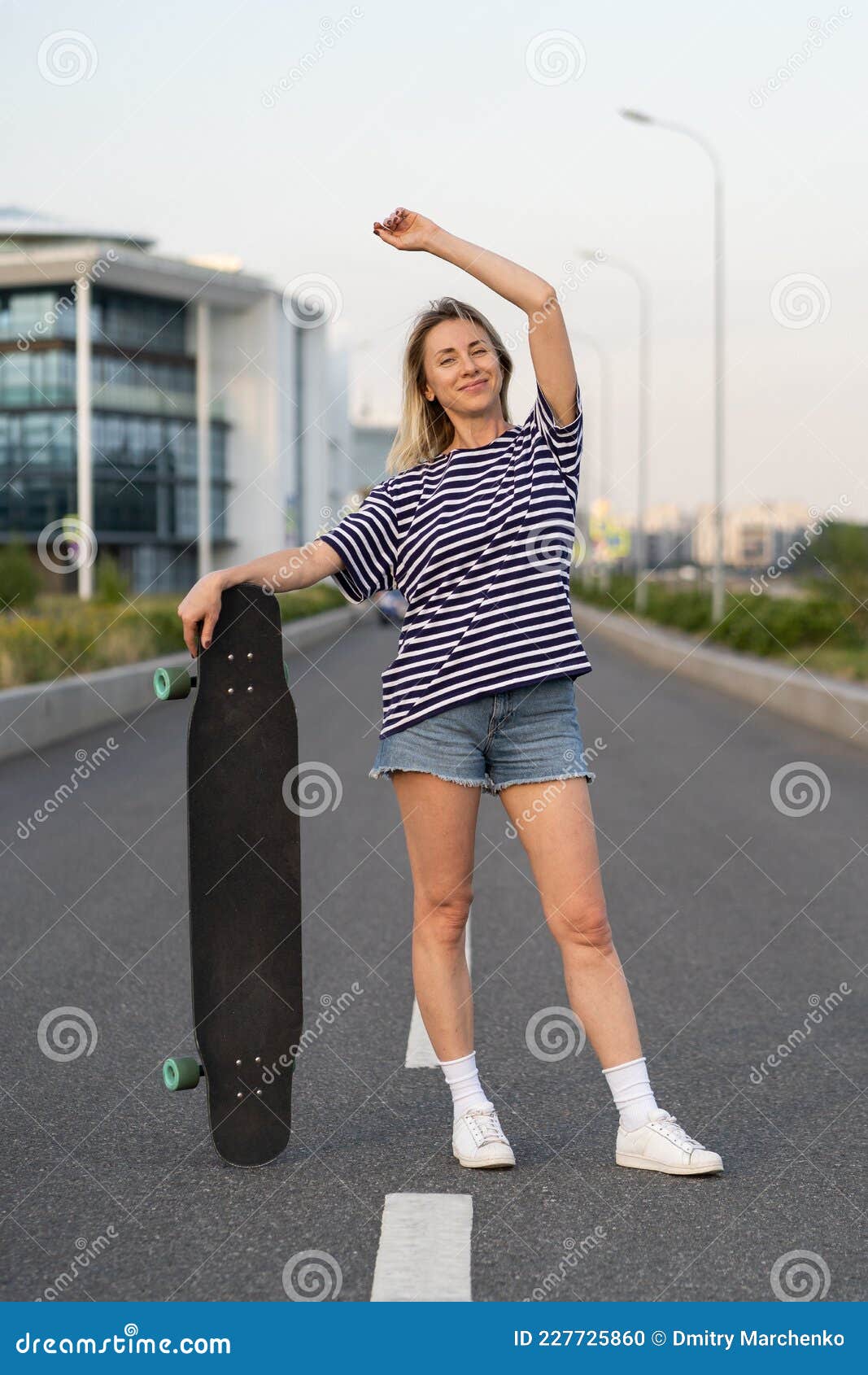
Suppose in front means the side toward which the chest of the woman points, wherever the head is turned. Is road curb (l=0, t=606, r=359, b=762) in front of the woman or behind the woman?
behind

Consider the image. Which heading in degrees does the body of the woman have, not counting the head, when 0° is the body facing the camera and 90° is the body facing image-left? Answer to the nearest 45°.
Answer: approximately 0°

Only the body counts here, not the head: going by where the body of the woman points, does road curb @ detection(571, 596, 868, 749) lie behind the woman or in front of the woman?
behind
